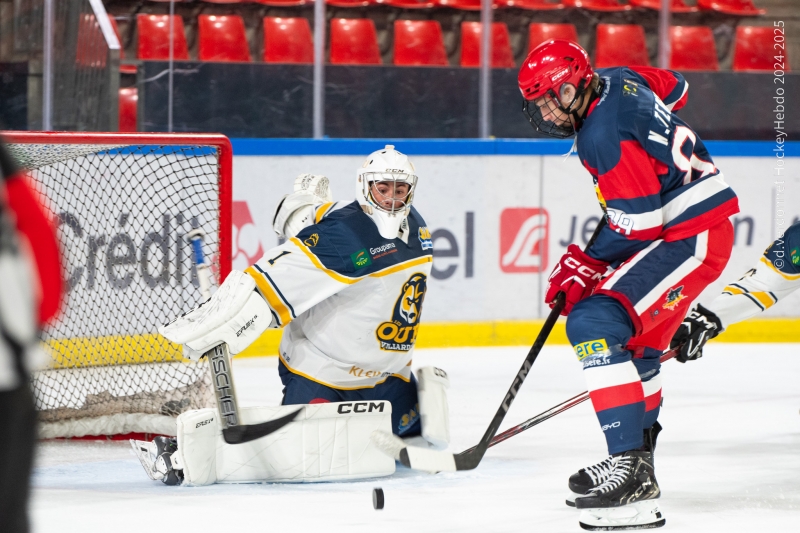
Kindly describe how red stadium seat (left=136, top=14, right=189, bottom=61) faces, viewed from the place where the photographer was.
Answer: facing the viewer

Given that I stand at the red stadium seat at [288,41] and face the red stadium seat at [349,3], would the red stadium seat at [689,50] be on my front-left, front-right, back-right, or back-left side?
front-right

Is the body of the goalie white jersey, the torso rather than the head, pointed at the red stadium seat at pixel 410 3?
no

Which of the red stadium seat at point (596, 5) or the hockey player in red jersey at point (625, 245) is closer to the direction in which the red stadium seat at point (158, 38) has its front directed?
the hockey player in red jersey

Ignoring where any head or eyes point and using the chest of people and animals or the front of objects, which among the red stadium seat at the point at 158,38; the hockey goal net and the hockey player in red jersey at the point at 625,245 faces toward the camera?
the red stadium seat

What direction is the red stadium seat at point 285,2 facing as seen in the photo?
toward the camera

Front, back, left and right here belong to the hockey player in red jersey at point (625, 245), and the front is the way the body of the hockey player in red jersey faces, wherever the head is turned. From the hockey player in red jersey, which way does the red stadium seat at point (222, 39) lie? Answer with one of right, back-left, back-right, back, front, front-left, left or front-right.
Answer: front-right

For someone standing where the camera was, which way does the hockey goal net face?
facing to the right of the viewer

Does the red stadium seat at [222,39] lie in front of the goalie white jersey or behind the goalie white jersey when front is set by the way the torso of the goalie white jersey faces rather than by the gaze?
behind

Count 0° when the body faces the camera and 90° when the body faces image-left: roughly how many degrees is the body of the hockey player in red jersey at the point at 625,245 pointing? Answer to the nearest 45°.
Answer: approximately 90°

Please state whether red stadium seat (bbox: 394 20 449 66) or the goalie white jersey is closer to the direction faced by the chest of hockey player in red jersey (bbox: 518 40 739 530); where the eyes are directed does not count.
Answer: the goalie white jersey

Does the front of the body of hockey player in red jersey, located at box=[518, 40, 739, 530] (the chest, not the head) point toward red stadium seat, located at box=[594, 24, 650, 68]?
no

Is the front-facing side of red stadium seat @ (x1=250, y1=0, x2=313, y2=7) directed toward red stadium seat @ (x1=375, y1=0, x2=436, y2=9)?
no

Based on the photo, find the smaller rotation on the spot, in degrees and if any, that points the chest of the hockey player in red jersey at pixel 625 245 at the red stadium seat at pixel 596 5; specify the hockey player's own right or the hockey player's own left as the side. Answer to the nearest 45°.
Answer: approximately 90° to the hockey player's own right

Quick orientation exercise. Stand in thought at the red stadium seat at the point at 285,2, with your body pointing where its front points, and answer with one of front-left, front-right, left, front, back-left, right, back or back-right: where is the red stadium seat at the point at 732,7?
left
